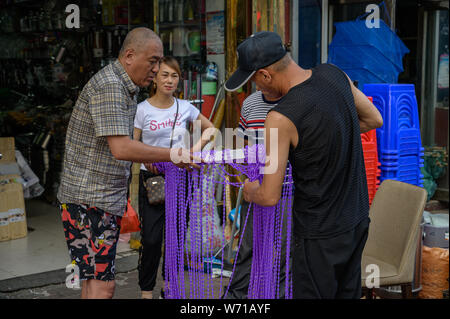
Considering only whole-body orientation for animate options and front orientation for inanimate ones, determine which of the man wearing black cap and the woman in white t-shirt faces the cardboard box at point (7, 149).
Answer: the man wearing black cap

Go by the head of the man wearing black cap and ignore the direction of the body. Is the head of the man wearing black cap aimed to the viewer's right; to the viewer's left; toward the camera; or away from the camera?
to the viewer's left

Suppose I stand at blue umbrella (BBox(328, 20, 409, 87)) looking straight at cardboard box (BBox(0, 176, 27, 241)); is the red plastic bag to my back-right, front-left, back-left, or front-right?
front-left

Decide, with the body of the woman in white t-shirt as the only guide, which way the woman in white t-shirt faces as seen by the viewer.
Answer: toward the camera

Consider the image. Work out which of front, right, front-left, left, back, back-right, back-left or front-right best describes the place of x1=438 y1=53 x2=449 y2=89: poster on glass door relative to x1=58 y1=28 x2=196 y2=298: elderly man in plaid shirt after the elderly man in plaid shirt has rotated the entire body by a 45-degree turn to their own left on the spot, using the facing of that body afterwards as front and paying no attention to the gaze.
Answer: front

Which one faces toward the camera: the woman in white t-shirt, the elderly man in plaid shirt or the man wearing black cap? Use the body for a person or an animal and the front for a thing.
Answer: the woman in white t-shirt

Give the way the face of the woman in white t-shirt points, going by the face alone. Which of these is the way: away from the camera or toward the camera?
toward the camera

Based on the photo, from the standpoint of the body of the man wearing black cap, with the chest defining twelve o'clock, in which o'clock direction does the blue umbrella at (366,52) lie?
The blue umbrella is roughly at 2 o'clock from the man wearing black cap.

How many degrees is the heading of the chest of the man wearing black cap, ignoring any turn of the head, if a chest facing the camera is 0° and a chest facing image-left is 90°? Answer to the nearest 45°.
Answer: approximately 135°

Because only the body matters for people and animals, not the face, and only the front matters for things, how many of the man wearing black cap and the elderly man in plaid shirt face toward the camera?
0

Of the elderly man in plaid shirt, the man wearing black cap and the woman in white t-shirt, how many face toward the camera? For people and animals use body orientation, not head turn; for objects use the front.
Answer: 1

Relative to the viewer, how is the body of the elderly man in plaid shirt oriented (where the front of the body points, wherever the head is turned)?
to the viewer's right
